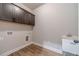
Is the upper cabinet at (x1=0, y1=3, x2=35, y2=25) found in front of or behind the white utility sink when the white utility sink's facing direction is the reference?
in front

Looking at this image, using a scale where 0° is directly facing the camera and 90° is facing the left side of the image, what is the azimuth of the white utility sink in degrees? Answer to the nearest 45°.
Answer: approximately 45°
